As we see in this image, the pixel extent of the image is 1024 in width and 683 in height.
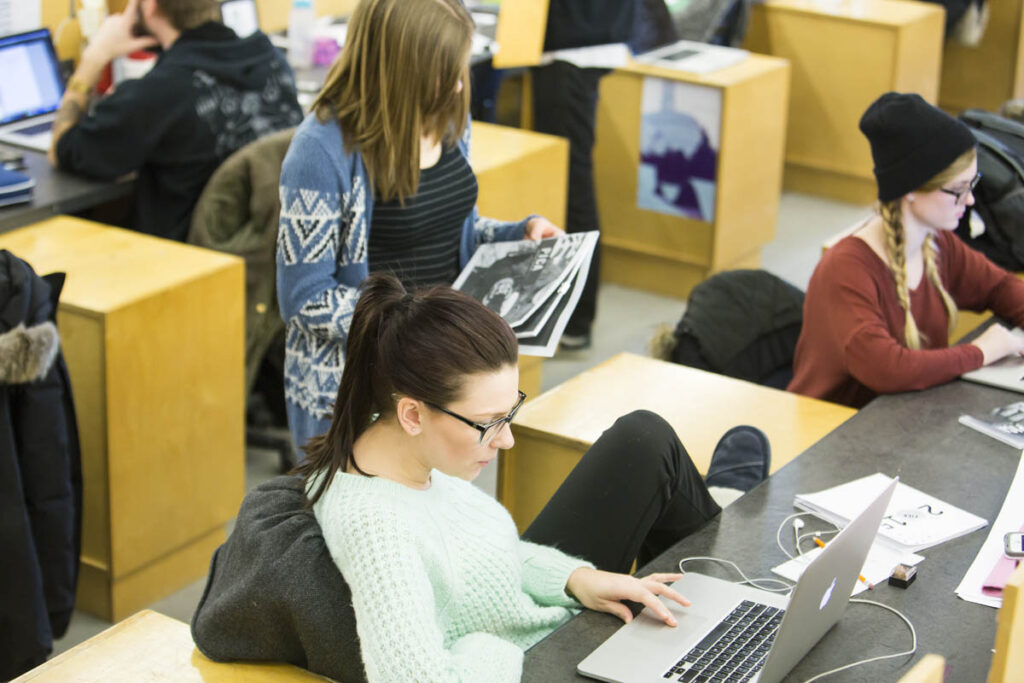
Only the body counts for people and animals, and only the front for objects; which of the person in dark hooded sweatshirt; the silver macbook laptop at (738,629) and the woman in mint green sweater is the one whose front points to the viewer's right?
the woman in mint green sweater

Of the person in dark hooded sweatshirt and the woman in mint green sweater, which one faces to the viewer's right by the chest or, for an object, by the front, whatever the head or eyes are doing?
the woman in mint green sweater

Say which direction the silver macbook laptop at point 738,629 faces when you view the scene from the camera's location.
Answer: facing away from the viewer and to the left of the viewer

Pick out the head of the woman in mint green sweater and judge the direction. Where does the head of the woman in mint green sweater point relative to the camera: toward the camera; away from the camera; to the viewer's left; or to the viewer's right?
to the viewer's right

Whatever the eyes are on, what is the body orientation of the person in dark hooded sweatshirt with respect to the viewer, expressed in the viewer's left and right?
facing away from the viewer and to the left of the viewer

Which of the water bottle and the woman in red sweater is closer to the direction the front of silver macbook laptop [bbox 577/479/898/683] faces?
the water bottle

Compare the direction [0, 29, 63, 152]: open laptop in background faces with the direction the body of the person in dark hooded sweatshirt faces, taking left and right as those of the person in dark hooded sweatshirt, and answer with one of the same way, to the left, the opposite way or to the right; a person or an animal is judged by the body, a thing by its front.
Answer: the opposite way

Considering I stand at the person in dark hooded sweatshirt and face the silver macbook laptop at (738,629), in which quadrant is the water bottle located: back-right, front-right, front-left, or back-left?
back-left

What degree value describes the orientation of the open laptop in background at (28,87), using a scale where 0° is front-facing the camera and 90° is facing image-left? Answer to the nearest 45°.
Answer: approximately 315°

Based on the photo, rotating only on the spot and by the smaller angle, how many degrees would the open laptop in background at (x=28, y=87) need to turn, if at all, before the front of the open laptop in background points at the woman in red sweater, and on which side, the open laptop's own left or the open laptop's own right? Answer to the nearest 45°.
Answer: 0° — it already faces them

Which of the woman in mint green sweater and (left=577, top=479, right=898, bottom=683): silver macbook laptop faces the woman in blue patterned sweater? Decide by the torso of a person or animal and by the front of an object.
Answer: the silver macbook laptop

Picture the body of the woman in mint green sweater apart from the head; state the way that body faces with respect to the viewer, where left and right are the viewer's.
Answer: facing to the right of the viewer
